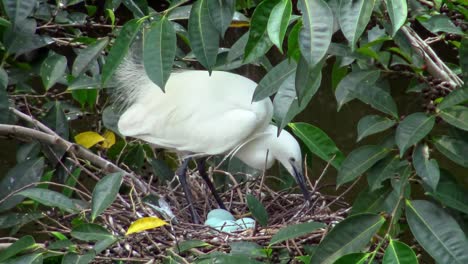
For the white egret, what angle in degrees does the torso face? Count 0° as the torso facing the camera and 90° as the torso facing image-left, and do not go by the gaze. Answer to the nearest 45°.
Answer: approximately 270°

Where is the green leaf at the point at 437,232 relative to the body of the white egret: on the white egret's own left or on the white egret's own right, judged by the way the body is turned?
on the white egret's own right

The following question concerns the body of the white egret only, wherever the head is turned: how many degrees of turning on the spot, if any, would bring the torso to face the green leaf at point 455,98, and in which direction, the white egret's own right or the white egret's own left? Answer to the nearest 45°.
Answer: approximately 45° to the white egret's own right

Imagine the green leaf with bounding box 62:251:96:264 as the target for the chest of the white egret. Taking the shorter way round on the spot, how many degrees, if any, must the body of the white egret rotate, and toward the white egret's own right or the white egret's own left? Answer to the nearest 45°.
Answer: approximately 90° to the white egret's own right
